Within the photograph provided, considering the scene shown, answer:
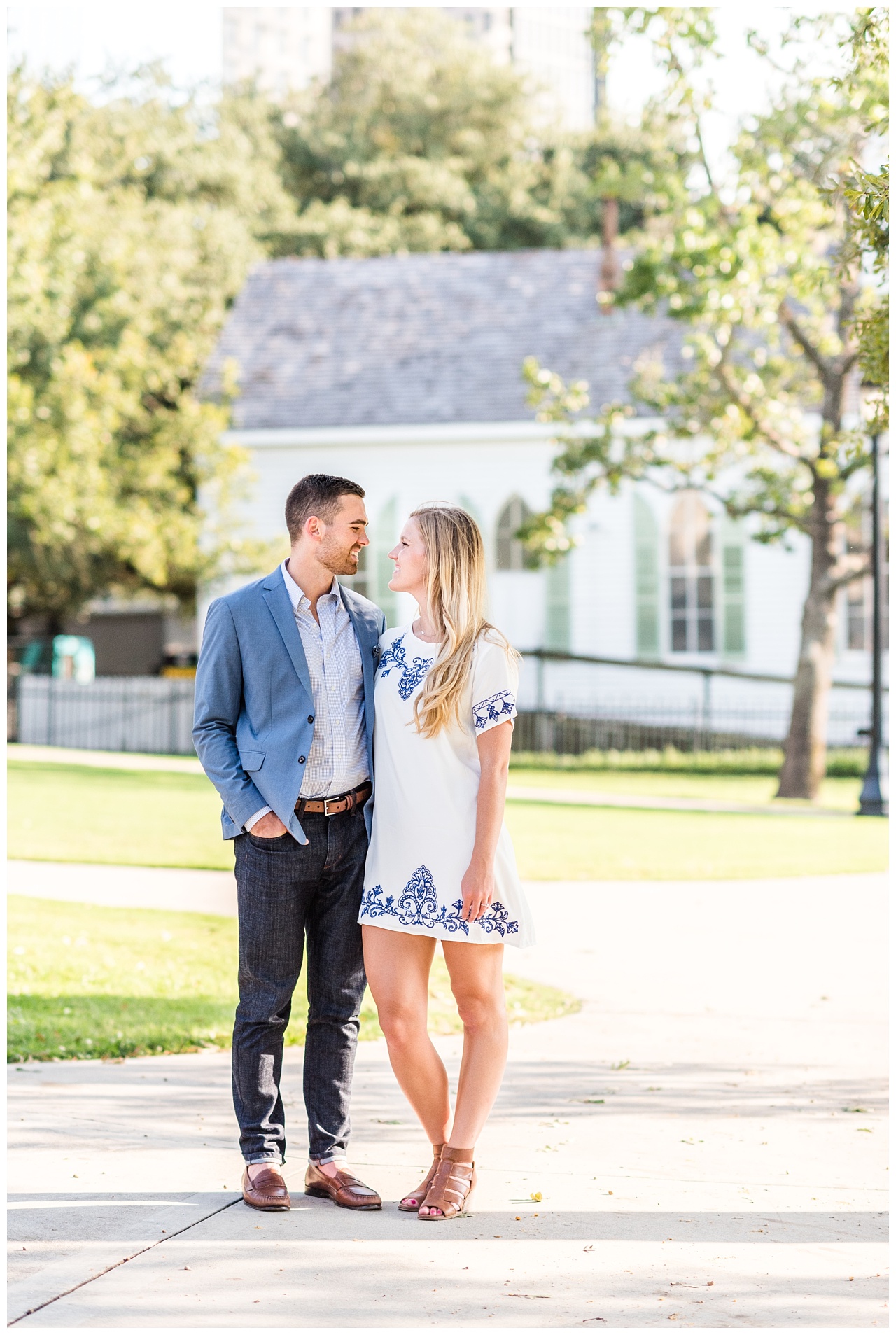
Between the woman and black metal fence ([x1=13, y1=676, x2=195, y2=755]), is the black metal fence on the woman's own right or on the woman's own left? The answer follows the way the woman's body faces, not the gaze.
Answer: on the woman's own right

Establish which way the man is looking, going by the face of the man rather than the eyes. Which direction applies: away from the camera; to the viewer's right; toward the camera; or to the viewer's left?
to the viewer's right

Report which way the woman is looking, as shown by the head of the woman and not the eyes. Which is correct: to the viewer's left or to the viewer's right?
to the viewer's left

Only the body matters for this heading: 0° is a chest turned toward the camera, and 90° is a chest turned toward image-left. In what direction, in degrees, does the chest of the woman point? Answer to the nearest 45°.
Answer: approximately 45°

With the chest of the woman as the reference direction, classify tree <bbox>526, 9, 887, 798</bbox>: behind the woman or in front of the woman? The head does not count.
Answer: behind

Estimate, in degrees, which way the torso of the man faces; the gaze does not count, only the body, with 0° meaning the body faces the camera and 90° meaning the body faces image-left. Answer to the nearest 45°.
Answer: approximately 315°

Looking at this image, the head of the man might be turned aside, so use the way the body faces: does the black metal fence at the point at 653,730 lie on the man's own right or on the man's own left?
on the man's own left

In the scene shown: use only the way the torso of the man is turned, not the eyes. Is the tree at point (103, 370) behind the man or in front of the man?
behind

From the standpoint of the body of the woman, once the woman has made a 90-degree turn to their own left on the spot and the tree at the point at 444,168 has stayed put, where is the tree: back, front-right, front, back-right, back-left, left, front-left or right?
back-left
